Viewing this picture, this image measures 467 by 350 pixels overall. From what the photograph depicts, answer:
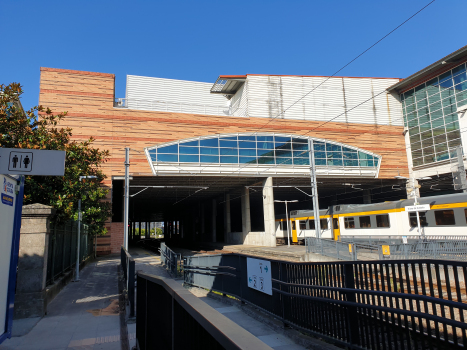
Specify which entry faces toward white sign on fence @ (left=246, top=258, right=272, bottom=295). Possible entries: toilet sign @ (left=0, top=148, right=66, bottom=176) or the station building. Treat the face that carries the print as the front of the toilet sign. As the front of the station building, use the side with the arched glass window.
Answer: the station building

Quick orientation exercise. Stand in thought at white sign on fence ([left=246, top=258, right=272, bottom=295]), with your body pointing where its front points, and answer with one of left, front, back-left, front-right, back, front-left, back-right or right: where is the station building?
back-right

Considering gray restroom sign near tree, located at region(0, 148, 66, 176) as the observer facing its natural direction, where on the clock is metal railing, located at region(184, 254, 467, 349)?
The metal railing is roughly at 10 o'clock from the gray restroom sign near tree.

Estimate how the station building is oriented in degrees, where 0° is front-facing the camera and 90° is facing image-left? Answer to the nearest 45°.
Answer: approximately 0°

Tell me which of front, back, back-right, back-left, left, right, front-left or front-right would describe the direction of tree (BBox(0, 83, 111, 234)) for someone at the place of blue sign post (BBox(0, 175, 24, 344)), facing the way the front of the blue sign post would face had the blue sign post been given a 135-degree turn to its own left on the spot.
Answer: front

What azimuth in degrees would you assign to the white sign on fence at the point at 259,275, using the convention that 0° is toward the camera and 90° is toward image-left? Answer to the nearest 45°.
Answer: approximately 45°

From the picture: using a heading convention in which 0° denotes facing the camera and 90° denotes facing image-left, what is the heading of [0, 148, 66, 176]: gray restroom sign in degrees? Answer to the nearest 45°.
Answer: approximately 0°

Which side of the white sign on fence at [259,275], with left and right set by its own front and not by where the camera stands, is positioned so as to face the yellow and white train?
back

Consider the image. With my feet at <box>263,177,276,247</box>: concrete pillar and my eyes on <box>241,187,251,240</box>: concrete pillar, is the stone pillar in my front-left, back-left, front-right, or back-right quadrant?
back-left

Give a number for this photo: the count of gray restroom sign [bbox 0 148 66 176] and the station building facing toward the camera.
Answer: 2
